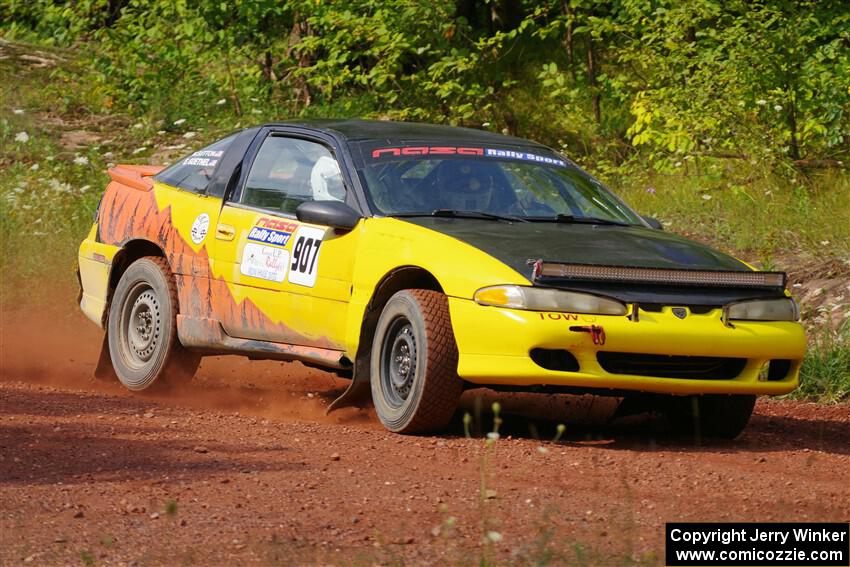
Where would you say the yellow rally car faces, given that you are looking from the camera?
facing the viewer and to the right of the viewer
